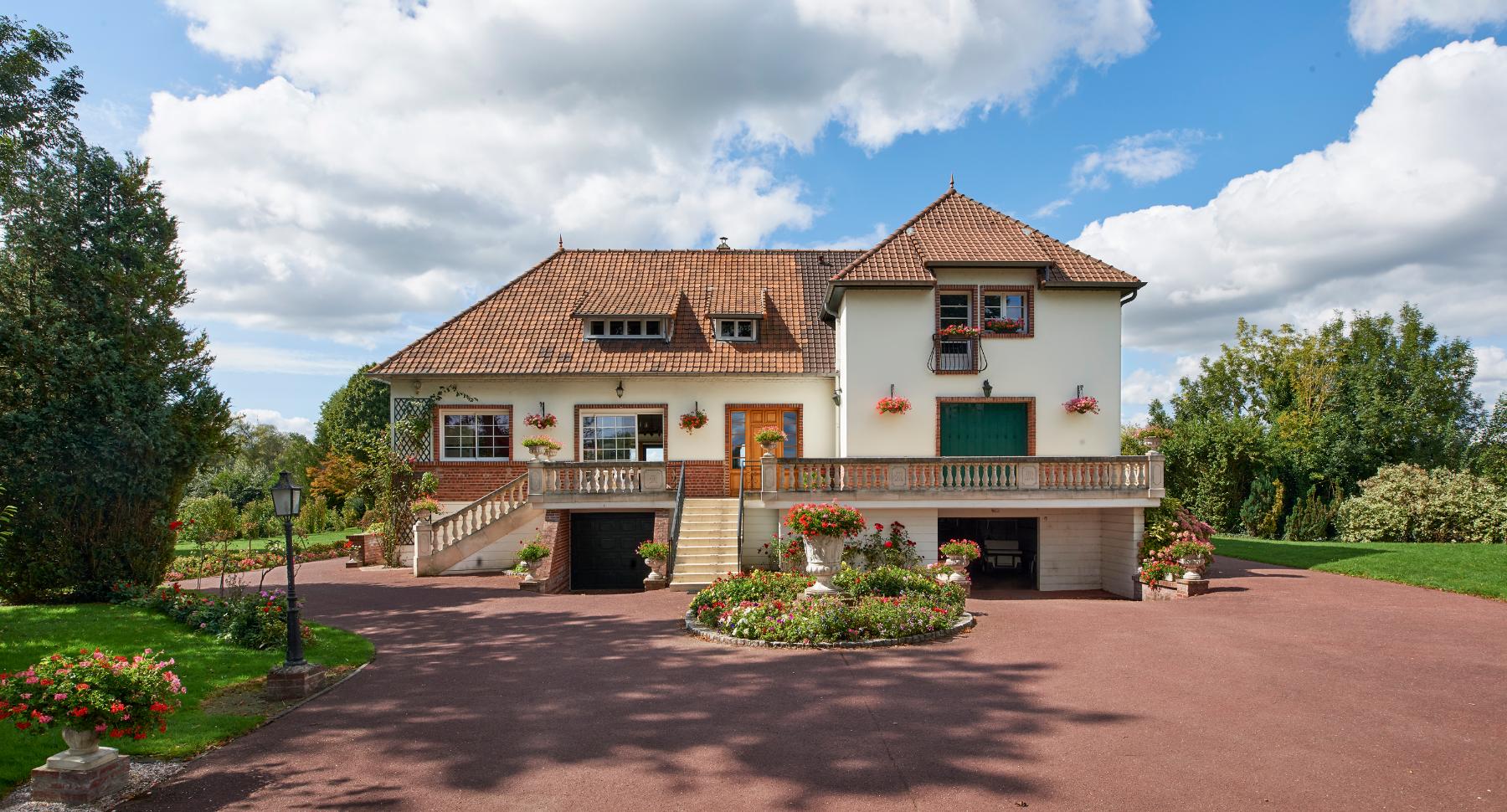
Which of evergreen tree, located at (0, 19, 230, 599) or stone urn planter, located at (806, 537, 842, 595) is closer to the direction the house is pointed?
the stone urn planter

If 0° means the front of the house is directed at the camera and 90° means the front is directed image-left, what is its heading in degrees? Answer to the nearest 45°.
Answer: approximately 0°

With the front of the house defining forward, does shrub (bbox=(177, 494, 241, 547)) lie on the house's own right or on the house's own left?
on the house's own right

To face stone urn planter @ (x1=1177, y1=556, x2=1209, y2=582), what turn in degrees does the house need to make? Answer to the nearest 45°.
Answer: approximately 45° to its left

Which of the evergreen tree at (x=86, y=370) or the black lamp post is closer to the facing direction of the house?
the black lamp post

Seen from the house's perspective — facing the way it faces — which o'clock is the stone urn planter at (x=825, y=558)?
The stone urn planter is roughly at 12 o'clock from the house.
